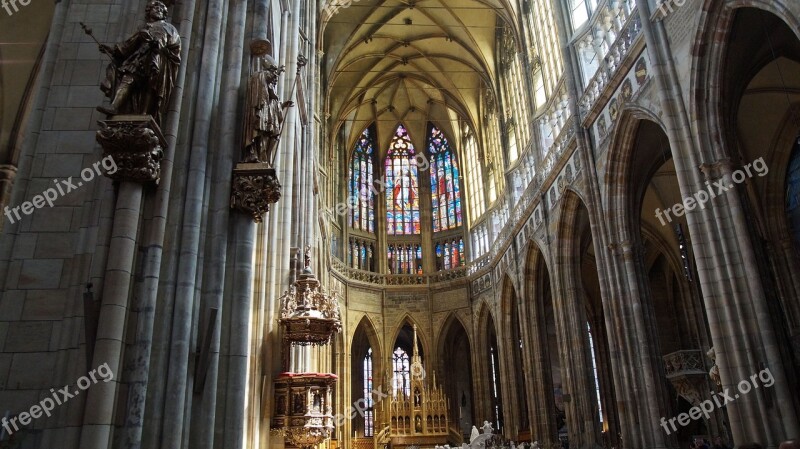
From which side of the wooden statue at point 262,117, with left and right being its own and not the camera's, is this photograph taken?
right

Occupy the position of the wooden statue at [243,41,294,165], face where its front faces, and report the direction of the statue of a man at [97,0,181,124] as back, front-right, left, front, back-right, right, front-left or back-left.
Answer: back-right
